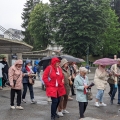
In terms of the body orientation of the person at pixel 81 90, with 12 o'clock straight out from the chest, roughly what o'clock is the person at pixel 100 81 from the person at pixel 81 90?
the person at pixel 100 81 is roughly at 8 o'clock from the person at pixel 81 90.

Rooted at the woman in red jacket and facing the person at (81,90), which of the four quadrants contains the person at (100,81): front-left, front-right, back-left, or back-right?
front-left

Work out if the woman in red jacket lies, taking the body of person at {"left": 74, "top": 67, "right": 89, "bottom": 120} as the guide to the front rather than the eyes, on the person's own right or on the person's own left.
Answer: on the person's own right

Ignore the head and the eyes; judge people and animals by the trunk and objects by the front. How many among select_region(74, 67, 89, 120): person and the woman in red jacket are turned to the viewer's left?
0

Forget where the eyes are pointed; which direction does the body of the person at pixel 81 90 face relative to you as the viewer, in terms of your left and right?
facing the viewer and to the right of the viewer

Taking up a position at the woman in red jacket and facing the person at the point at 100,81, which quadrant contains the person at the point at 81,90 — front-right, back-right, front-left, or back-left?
front-right

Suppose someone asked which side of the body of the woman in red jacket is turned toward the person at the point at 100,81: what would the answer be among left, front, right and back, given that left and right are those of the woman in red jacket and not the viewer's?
left

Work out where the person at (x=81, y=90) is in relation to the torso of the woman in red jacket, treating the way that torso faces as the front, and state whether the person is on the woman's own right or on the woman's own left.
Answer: on the woman's own left

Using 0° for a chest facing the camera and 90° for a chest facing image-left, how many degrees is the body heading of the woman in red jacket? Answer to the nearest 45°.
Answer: approximately 315°
